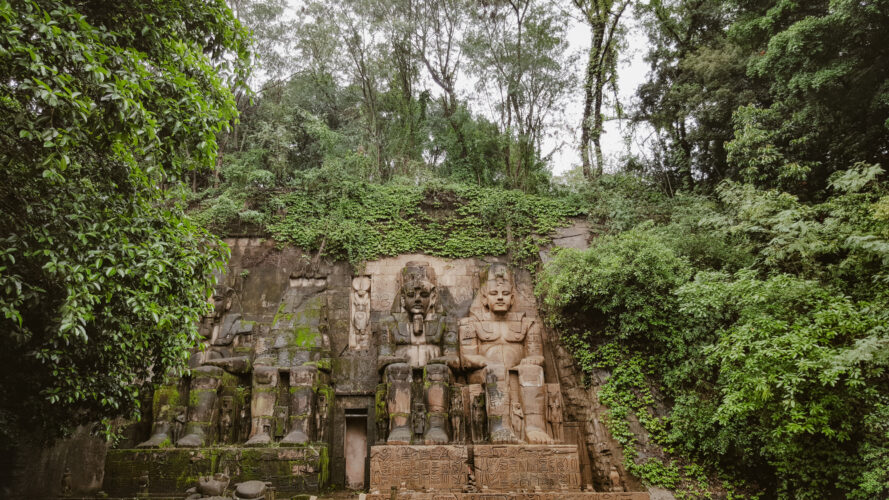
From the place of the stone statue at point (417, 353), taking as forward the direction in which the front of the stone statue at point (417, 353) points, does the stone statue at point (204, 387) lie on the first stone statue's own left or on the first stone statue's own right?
on the first stone statue's own right

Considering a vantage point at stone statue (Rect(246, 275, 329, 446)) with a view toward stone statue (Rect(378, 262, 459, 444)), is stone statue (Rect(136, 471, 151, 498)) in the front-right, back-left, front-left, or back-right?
back-right

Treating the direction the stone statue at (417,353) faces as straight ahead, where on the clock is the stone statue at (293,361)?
the stone statue at (293,361) is roughly at 3 o'clock from the stone statue at (417,353).

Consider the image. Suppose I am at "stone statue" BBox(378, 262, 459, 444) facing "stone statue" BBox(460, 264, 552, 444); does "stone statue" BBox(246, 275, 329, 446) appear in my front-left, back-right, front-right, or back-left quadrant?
back-right

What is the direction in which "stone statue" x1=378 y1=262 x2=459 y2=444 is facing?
toward the camera

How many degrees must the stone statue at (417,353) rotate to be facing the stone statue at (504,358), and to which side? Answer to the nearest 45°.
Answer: approximately 90° to its left
